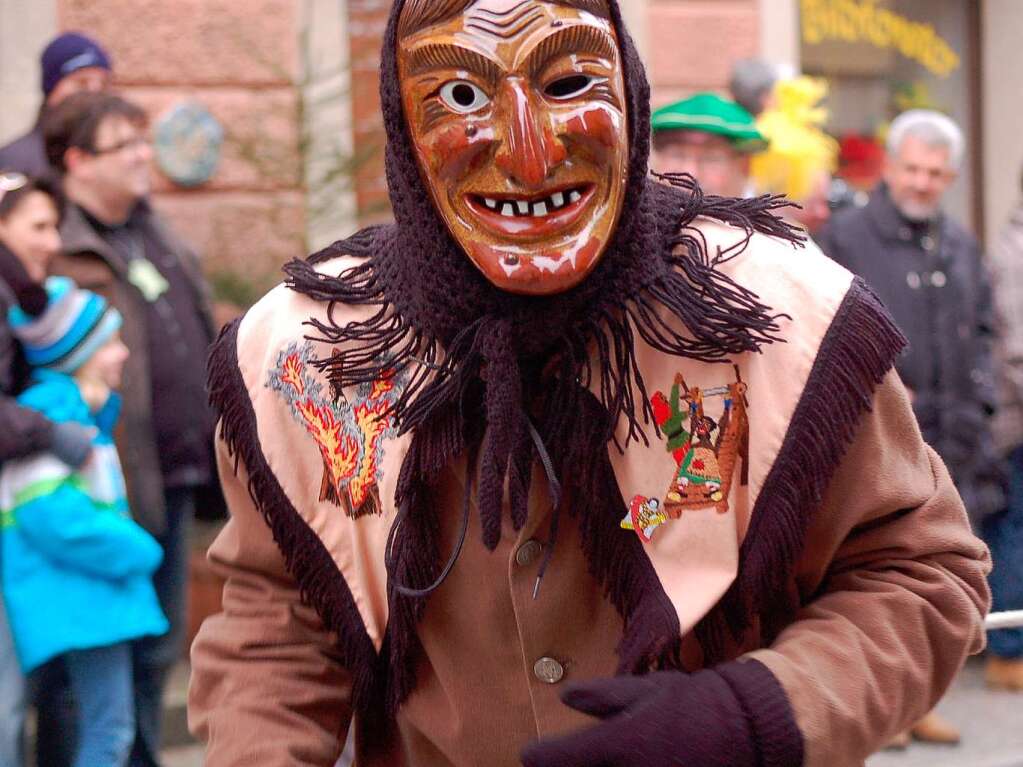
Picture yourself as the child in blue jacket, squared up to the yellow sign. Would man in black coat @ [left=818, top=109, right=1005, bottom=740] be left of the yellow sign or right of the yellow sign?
right

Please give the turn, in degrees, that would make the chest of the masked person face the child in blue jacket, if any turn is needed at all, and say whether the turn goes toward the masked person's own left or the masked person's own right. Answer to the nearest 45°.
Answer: approximately 135° to the masked person's own right

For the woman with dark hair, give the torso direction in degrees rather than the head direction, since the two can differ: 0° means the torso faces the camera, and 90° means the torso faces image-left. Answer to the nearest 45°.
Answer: approximately 270°

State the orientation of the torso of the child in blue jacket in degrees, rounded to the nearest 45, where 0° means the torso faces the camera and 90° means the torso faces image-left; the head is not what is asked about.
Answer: approximately 270°

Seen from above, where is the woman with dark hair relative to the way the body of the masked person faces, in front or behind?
behind

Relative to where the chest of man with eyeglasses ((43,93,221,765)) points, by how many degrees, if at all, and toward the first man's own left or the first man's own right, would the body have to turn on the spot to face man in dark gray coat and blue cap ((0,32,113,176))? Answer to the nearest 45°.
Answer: approximately 135° to the first man's own left

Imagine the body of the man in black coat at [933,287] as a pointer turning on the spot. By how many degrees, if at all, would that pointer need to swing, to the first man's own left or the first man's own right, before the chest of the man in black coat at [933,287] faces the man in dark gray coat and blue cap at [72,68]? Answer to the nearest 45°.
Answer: approximately 90° to the first man's own right
